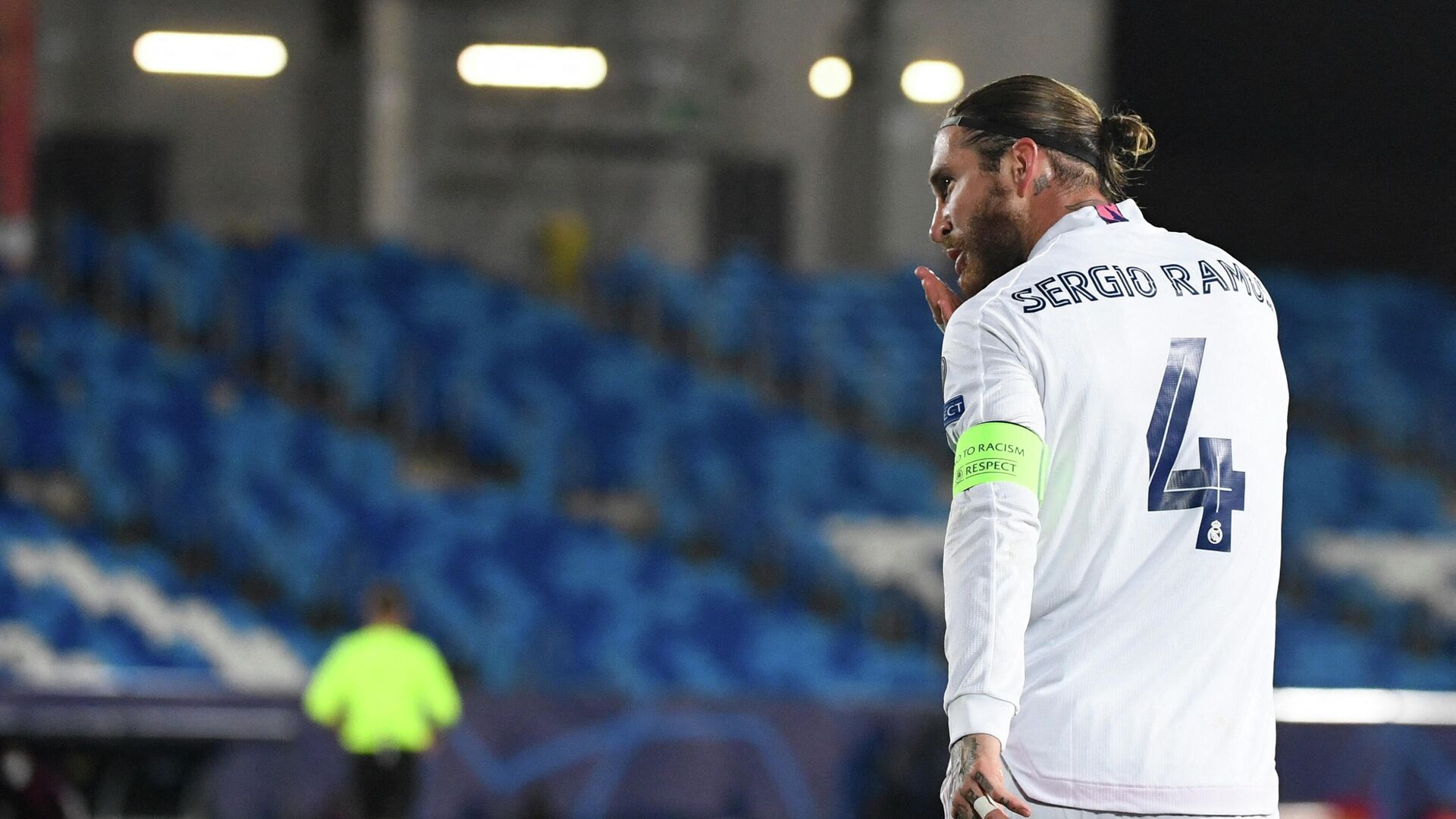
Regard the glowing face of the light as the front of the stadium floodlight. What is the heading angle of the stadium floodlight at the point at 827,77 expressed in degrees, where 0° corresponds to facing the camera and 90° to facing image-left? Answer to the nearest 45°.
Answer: approximately 0°

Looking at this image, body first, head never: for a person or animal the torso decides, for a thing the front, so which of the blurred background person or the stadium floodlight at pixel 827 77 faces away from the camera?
the blurred background person

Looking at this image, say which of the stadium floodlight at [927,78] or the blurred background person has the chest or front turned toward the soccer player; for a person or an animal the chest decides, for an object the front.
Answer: the stadium floodlight

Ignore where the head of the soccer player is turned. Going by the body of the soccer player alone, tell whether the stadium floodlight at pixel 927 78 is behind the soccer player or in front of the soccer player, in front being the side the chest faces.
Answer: in front

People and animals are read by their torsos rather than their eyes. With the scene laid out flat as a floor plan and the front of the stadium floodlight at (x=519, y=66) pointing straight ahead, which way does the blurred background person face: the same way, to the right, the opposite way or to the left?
the opposite way

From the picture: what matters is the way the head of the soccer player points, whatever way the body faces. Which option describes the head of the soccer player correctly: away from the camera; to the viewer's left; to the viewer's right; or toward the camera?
to the viewer's left

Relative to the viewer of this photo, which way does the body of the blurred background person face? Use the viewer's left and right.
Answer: facing away from the viewer

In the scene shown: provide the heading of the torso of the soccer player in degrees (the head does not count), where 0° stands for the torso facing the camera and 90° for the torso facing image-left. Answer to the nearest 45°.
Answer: approximately 135°

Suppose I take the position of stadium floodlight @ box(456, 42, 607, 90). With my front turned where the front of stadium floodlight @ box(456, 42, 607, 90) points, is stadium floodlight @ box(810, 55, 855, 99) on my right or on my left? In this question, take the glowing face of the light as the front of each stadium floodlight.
on my left

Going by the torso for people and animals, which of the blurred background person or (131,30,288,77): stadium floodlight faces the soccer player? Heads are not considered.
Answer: the stadium floodlight

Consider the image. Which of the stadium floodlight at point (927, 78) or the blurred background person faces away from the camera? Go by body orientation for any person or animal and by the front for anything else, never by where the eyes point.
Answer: the blurred background person

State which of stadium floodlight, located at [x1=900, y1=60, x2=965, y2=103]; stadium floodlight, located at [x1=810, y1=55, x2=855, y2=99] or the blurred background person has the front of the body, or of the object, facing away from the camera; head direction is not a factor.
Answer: the blurred background person

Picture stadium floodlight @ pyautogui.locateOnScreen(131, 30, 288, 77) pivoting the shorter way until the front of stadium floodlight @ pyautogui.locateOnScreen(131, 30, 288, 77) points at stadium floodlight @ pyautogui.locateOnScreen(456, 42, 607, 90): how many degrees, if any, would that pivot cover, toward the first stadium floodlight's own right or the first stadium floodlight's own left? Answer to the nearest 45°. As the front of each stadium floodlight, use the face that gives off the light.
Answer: approximately 90° to the first stadium floodlight's own left
